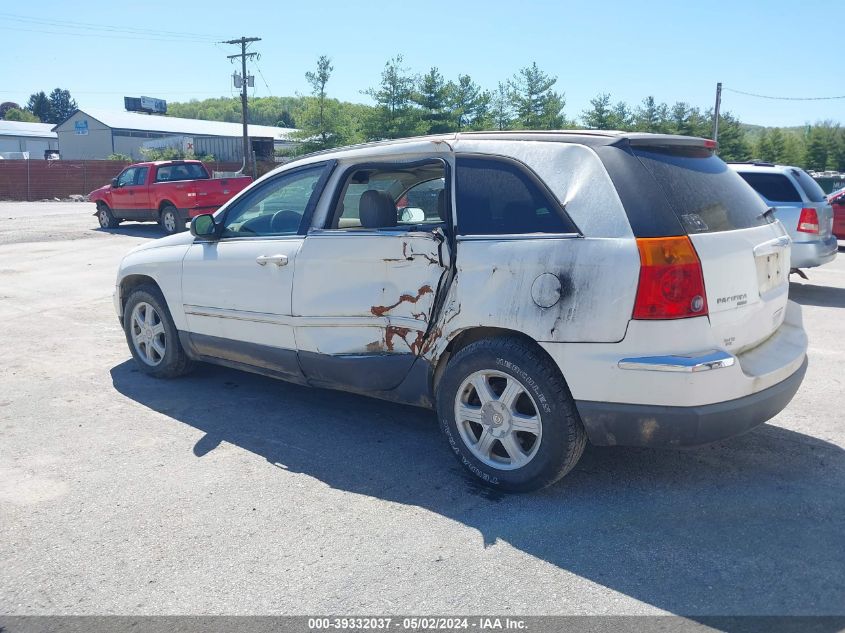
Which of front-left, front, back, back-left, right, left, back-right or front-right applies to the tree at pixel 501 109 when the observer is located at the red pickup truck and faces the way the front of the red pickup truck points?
right

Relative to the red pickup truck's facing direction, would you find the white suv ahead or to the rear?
to the rear

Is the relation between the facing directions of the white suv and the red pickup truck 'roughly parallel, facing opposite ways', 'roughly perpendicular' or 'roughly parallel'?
roughly parallel

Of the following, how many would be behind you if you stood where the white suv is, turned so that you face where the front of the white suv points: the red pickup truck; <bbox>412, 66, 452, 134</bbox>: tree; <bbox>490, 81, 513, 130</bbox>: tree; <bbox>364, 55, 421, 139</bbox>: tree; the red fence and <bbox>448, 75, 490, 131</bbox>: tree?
0

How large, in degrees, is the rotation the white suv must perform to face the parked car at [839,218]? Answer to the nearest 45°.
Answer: approximately 90° to its right

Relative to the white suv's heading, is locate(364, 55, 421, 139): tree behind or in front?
in front

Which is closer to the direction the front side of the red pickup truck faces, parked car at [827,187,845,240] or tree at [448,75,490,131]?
the tree

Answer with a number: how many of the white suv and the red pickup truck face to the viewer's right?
0

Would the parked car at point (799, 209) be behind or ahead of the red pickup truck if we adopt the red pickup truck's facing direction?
behind

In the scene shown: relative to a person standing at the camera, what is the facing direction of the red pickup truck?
facing away from the viewer and to the left of the viewer

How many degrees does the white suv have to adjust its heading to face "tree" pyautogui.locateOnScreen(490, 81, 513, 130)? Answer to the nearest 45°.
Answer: approximately 45° to its right

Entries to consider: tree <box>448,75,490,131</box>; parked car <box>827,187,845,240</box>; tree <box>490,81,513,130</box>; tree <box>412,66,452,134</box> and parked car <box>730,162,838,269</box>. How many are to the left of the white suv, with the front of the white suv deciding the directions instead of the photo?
0

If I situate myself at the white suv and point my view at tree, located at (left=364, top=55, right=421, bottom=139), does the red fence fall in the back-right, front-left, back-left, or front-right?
front-left

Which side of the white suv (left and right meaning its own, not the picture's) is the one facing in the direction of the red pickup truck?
front

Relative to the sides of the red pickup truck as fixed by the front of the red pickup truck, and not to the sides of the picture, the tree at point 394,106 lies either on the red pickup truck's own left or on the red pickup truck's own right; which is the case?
on the red pickup truck's own right

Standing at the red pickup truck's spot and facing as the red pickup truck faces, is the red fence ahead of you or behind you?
ahead

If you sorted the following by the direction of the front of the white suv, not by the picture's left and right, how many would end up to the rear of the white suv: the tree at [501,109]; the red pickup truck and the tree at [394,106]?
0

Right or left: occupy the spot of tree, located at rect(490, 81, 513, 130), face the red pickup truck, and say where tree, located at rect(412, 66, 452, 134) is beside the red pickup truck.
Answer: right

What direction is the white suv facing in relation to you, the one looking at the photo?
facing away from the viewer and to the left of the viewer
